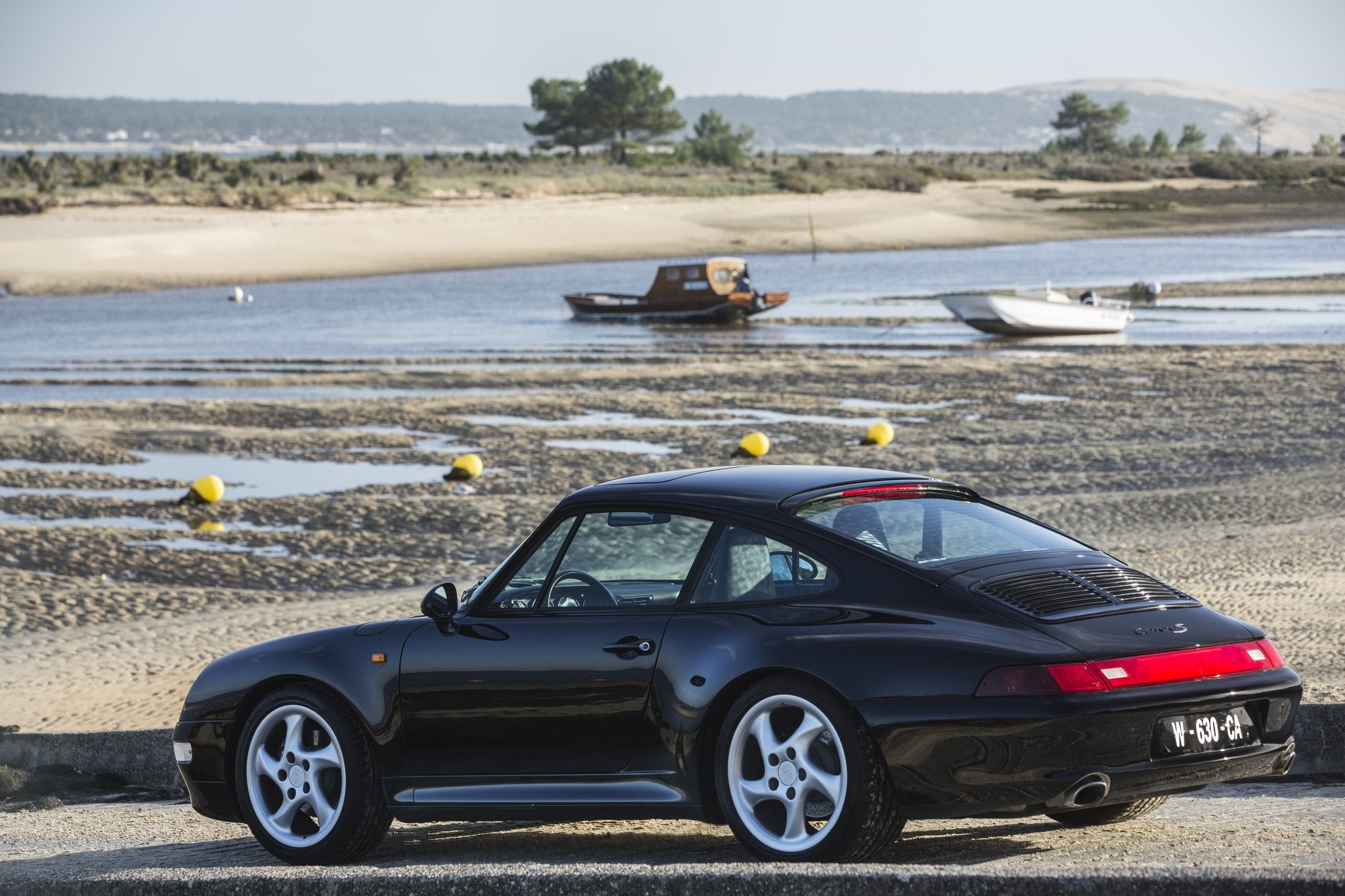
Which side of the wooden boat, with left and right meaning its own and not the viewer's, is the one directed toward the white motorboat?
back

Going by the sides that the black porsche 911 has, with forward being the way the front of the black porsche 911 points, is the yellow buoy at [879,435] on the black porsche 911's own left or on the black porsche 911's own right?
on the black porsche 911's own right

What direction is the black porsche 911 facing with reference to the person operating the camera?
facing away from the viewer and to the left of the viewer

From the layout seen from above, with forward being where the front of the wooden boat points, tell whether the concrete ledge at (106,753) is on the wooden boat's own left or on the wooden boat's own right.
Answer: on the wooden boat's own left

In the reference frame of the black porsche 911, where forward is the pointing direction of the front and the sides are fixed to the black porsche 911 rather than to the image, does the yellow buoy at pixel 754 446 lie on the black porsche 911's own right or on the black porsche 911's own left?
on the black porsche 911's own right

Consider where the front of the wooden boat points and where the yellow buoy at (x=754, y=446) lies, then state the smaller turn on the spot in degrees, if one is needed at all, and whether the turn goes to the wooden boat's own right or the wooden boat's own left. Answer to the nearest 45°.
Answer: approximately 135° to the wooden boat's own left

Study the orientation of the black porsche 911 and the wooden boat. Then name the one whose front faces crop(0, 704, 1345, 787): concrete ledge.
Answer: the black porsche 911

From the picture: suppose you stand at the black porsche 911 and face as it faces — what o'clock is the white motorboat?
The white motorboat is roughly at 2 o'clock from the black porsche 911.

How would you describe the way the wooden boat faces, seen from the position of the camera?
facing away from the viewer and to the left of the viewer

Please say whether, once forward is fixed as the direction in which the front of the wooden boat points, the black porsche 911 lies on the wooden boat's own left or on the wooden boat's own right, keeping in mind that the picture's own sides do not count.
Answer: on the wooden boat's own left

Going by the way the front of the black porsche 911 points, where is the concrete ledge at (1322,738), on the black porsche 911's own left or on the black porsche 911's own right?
on the black porsche 911's own right
